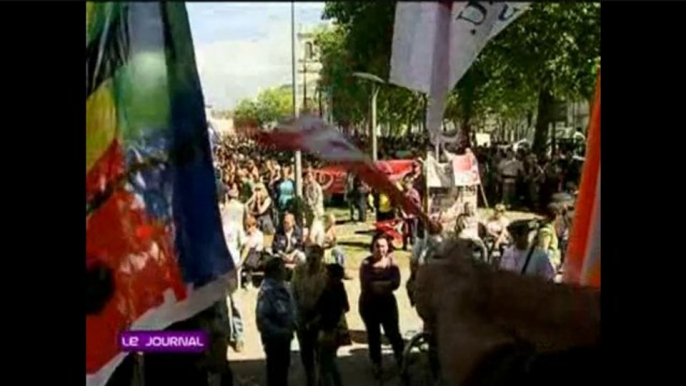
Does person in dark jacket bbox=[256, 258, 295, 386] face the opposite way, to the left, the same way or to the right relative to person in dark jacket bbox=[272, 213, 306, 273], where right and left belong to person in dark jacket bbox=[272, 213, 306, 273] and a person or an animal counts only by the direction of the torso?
the opposite way

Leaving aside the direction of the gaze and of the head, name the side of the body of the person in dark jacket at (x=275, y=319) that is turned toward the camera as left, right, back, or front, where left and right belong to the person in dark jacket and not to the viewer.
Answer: back

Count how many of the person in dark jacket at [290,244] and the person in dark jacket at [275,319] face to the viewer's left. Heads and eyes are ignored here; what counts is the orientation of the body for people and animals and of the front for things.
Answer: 0

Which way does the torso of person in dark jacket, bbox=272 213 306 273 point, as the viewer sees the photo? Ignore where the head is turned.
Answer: toward the camera

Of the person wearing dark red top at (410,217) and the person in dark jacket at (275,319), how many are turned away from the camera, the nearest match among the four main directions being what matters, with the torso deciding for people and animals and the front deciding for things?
1

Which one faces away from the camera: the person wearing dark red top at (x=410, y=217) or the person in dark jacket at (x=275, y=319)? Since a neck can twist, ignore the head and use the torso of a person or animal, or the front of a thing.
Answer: the person in dark jacket

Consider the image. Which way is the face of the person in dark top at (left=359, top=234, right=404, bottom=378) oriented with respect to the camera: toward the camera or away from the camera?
toward the camera

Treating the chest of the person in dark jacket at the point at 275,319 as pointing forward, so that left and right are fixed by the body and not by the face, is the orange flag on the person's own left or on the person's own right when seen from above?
on the person's own right

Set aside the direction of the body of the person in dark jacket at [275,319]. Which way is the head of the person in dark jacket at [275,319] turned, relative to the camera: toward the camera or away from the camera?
away from the camera

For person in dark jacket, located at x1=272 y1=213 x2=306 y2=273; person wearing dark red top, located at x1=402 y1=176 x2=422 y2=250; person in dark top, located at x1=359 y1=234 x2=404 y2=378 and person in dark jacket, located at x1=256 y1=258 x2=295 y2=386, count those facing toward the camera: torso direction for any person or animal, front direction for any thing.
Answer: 2
